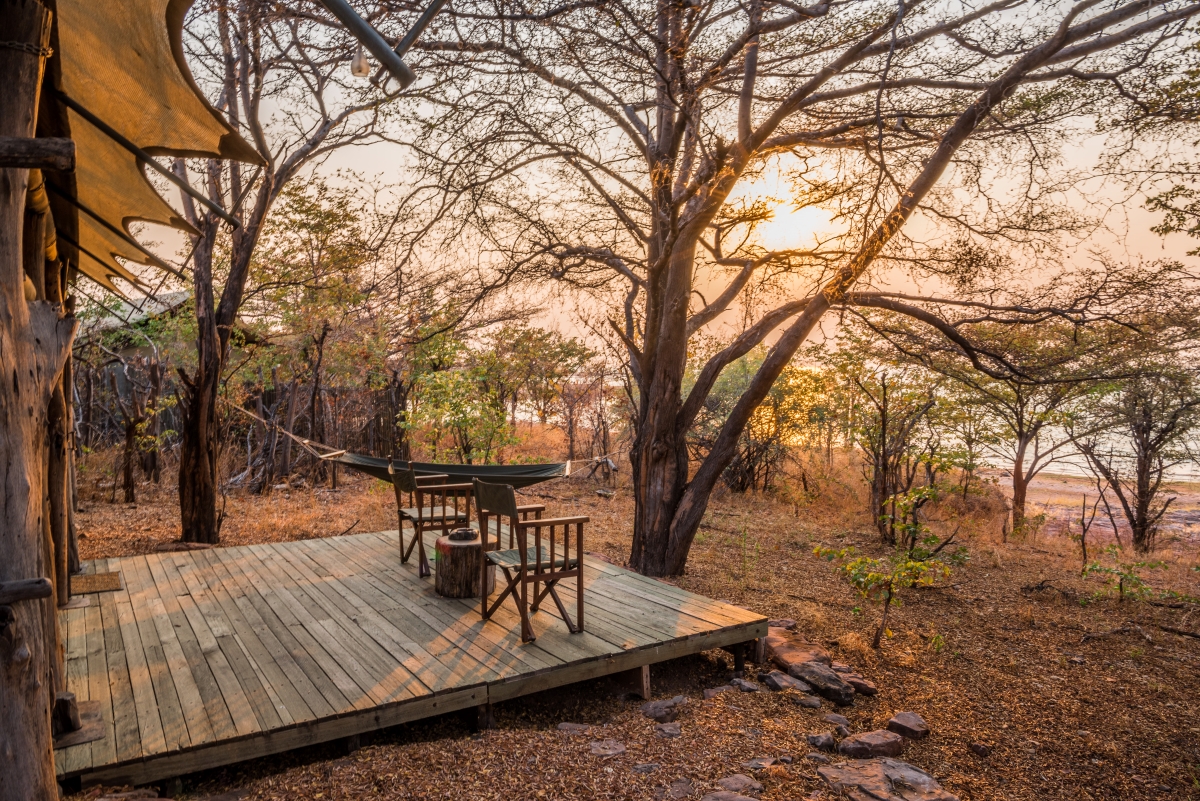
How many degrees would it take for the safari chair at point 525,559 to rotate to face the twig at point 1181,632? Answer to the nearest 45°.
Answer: approximately 45° to its right

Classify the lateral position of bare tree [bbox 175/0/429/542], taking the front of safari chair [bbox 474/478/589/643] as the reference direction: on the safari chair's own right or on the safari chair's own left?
on the safari chair's own left

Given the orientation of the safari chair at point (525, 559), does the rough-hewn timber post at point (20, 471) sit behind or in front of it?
behind

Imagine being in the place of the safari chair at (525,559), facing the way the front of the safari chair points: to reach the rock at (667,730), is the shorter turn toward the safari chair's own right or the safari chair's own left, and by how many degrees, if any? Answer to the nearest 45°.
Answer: approximately 90° to the safari chair's own right

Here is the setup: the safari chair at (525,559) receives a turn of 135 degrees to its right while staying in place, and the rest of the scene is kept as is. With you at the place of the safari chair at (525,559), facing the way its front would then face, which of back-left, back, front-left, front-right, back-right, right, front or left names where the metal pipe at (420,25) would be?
front

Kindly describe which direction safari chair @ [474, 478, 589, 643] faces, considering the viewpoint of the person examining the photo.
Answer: facing away from the viewer and to the right of the viewer

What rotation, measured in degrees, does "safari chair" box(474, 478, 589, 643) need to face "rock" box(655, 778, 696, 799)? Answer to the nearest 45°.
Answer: approximately 90° to its right
